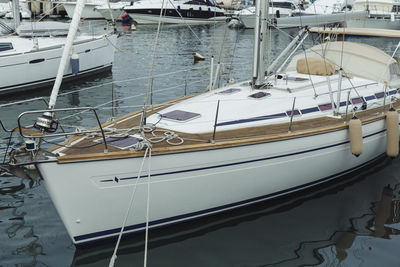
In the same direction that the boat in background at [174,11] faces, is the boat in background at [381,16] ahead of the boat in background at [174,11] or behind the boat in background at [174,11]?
behind

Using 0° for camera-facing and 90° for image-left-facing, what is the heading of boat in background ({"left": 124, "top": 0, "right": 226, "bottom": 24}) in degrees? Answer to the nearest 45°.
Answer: approximately 90°

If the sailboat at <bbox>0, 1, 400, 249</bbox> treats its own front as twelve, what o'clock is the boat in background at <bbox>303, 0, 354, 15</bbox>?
The boat in background is roughly at 5 o'clock from the sailboat.

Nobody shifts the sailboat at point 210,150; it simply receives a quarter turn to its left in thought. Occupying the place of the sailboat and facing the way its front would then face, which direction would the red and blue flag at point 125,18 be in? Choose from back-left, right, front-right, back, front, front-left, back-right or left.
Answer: back-left

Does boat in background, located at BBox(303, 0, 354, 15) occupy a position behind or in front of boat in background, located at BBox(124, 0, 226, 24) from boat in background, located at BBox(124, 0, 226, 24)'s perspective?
behind

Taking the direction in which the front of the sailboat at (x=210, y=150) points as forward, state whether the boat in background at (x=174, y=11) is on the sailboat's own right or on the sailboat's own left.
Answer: on the sailboat's own right

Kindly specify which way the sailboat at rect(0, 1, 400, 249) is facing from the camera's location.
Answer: facing the viewer and to the left of the viewer

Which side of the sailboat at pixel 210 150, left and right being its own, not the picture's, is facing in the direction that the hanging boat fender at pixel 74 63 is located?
right

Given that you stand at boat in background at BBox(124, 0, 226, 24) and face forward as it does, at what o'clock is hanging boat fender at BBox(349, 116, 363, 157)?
The hanging boat fender is roughly at 9 o'clock from the boat in background.

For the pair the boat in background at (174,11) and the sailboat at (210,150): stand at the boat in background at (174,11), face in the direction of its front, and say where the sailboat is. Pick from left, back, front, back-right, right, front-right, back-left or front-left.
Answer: left
